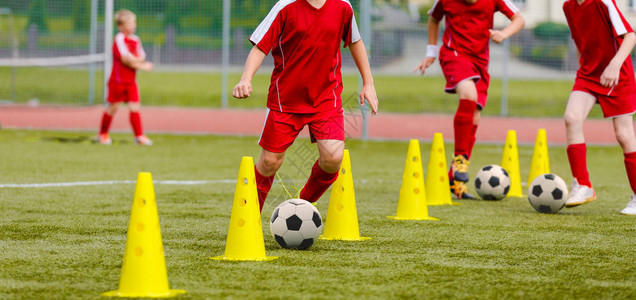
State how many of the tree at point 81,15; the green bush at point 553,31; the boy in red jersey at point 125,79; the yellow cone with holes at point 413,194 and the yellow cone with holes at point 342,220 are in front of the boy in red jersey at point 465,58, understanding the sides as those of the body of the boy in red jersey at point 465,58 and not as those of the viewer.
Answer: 2

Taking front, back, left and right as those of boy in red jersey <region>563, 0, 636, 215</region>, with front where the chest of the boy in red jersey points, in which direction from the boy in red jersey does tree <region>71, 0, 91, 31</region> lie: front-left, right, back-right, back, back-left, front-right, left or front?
right

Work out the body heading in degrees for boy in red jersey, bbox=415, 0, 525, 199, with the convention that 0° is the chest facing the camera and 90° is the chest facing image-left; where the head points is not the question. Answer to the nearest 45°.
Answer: approximately 0°

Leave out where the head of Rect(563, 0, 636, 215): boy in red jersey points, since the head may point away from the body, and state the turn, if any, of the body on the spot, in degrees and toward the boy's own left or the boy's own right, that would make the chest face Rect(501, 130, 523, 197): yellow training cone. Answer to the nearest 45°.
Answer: approximately 90° to the boy's own right

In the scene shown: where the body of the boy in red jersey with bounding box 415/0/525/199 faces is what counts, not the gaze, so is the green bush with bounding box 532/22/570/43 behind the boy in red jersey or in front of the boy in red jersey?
behind

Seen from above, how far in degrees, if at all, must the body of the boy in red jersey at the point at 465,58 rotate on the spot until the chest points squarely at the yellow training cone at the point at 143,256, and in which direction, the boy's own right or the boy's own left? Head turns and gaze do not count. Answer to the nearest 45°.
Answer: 0° — they already face it

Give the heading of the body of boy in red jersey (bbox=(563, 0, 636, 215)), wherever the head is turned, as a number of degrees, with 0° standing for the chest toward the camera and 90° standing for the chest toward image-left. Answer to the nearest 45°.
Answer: approximately 45°
